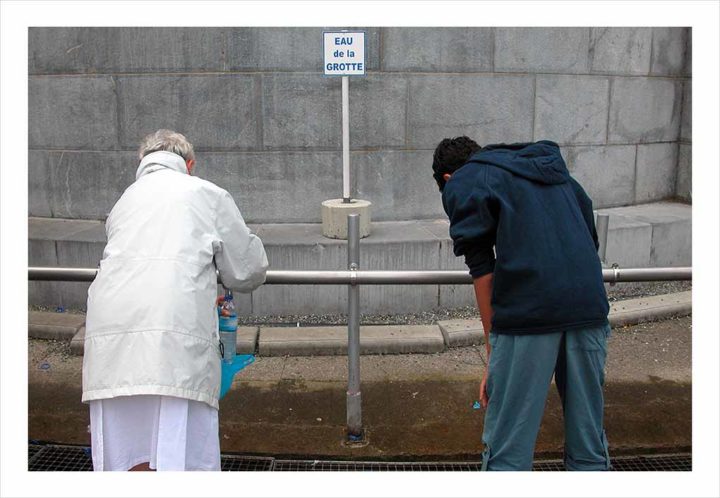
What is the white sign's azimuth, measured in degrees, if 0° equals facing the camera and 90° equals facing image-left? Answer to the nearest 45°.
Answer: approximately 0°

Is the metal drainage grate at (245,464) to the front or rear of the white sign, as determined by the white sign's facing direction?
to the front

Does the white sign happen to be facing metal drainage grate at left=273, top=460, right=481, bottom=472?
yes

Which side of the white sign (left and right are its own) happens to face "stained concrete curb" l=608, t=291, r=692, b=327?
left

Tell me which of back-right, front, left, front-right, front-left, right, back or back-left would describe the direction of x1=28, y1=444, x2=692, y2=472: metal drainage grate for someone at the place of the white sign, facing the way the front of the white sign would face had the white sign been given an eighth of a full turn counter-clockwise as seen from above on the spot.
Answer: front-right

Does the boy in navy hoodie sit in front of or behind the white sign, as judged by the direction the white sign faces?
in front

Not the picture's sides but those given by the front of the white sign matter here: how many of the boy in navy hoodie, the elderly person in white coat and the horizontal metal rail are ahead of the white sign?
3

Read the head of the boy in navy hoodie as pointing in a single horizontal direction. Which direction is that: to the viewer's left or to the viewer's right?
to the viewer's left

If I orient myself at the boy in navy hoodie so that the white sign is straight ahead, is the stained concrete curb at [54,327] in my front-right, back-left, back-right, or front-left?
front-left

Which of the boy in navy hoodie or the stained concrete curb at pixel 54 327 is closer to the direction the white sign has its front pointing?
the boy in navy hoodie

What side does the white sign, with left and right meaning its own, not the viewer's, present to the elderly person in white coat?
front

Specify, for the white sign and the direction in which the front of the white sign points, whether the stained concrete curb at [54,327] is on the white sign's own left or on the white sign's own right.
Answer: on the white sign's own right
